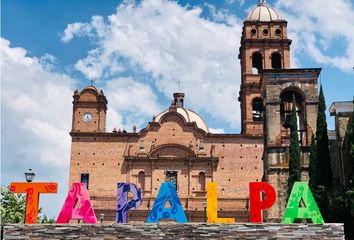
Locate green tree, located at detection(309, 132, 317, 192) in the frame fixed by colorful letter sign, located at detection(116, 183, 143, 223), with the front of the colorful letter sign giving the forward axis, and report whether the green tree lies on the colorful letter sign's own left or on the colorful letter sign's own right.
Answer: on the colorful letter sign's own left

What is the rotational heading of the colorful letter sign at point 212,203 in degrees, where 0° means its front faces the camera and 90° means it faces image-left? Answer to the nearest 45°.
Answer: approximately 0°

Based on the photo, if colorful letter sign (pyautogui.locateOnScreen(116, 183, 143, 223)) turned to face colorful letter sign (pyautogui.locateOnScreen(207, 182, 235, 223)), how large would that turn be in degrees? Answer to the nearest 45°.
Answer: approximately 90° to its left

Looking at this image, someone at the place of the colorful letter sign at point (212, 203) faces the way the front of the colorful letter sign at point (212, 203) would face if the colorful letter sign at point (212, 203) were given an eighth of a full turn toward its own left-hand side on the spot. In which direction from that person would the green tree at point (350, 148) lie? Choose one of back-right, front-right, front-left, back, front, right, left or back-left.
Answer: left

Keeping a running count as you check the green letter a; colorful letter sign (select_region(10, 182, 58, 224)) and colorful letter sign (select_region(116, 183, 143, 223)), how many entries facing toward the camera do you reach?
3
